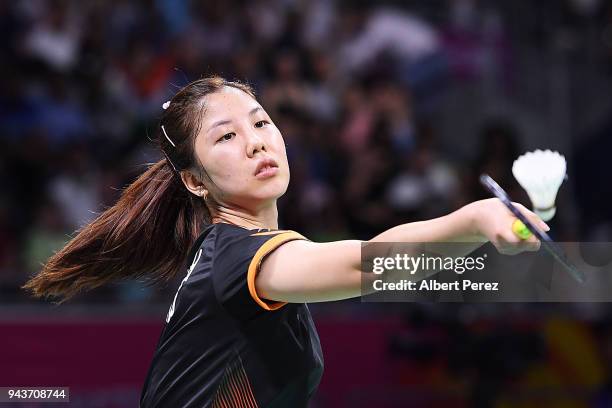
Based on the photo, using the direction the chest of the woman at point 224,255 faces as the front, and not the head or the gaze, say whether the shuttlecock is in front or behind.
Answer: in front
